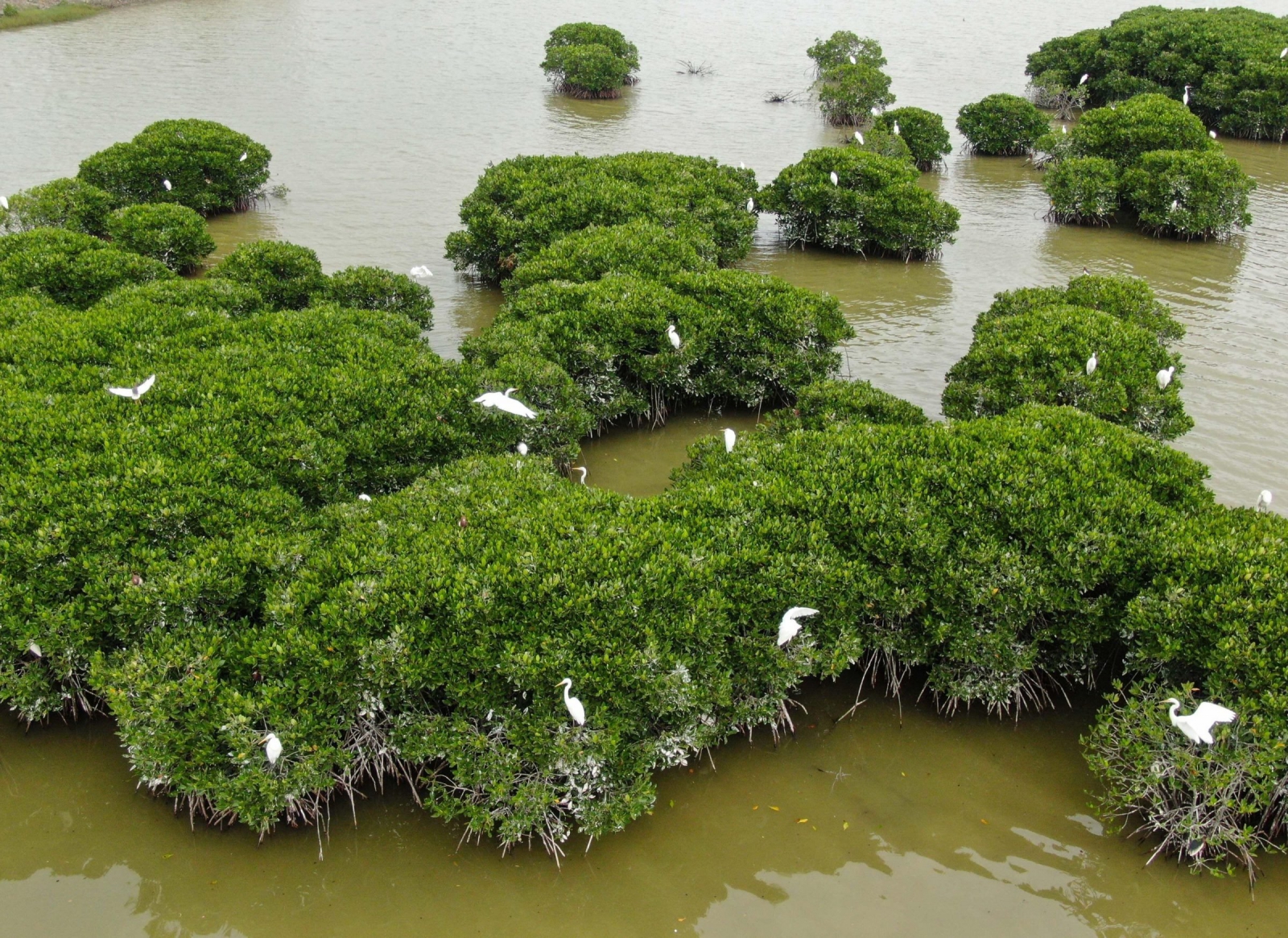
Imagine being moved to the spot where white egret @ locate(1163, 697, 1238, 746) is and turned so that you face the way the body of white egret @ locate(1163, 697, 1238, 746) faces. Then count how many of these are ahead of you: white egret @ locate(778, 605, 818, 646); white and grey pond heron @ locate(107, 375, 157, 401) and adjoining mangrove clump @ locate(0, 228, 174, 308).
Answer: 3

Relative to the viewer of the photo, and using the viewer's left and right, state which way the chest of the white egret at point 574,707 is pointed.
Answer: facing to the left of the viewer

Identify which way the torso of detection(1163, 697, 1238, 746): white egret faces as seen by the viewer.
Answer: to the viewer's left

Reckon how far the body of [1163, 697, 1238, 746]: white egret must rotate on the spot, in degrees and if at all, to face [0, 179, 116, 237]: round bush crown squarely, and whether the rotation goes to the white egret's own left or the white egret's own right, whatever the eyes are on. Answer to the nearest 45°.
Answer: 0° — it already faces it

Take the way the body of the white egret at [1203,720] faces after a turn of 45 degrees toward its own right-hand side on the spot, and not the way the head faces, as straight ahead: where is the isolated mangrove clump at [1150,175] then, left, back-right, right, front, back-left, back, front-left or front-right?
front-right

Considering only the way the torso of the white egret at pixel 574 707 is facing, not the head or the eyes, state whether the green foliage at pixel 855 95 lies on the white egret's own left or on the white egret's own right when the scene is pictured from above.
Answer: on the white egret's own right
